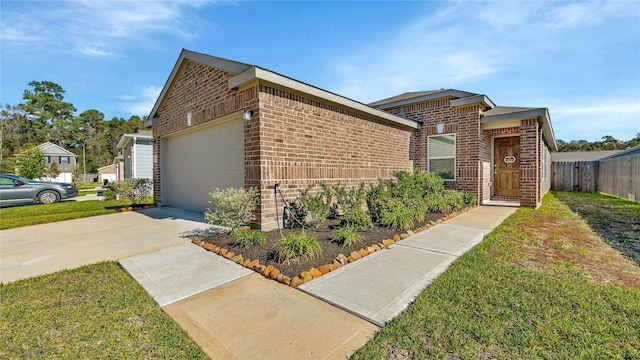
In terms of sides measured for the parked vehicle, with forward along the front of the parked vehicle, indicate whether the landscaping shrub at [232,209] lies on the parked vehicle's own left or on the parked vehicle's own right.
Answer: on the parked vehicle's own right

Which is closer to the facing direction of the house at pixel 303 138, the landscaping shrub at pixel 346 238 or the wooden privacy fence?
the landscaping shrub

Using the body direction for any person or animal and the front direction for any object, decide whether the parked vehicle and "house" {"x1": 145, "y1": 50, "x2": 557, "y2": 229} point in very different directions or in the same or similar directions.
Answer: very different directions

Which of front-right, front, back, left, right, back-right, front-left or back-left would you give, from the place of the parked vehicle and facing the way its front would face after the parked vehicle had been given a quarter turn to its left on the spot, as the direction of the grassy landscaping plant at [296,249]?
back

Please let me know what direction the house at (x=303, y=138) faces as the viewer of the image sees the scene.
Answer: facing the viewer and to the left of the viewer

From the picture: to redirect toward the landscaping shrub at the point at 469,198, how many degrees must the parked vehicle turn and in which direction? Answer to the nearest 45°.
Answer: approximately 45° to its right

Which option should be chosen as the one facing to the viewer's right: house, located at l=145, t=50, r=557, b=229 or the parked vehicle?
the parked vehicle

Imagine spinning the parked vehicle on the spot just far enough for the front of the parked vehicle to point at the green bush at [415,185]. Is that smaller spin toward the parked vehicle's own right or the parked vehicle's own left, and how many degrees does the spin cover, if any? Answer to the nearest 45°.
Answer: approximately 45° to the parked vehicle's own right

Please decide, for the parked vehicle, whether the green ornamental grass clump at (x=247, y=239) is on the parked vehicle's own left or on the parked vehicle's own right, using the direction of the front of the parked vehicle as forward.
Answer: on the parked vehicle's own right

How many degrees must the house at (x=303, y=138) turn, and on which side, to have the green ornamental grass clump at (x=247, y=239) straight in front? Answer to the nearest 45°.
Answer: approximately 45° to its left

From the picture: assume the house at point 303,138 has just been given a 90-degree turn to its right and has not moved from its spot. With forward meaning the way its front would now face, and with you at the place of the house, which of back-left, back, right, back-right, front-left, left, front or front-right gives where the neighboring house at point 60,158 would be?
front

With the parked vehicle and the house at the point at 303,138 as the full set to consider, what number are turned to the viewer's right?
1

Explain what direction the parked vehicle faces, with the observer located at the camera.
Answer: facing to the right of the viewer

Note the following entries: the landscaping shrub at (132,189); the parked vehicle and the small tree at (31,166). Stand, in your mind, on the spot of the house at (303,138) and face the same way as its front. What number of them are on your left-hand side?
0
